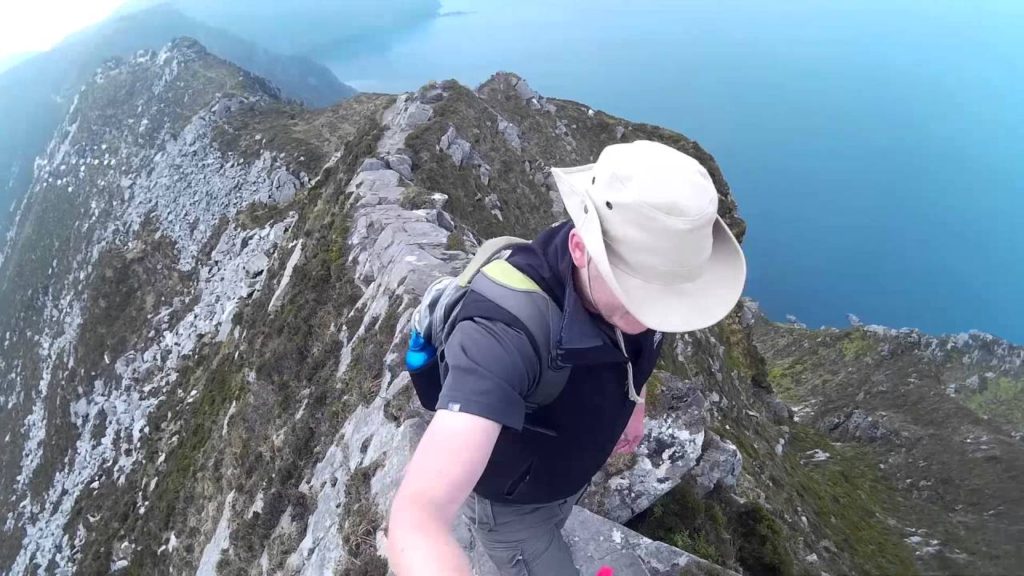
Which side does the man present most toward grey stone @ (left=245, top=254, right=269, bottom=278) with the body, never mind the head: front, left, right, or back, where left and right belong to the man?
back

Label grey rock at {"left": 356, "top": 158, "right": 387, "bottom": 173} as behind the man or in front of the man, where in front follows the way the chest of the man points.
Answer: behind

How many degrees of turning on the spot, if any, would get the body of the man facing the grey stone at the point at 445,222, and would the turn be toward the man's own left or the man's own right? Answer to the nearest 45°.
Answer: approximately 135° to the man's own left

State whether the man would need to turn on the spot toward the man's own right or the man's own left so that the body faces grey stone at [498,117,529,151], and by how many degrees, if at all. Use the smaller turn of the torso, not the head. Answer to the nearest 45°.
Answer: approximately 135° to the man's own left
